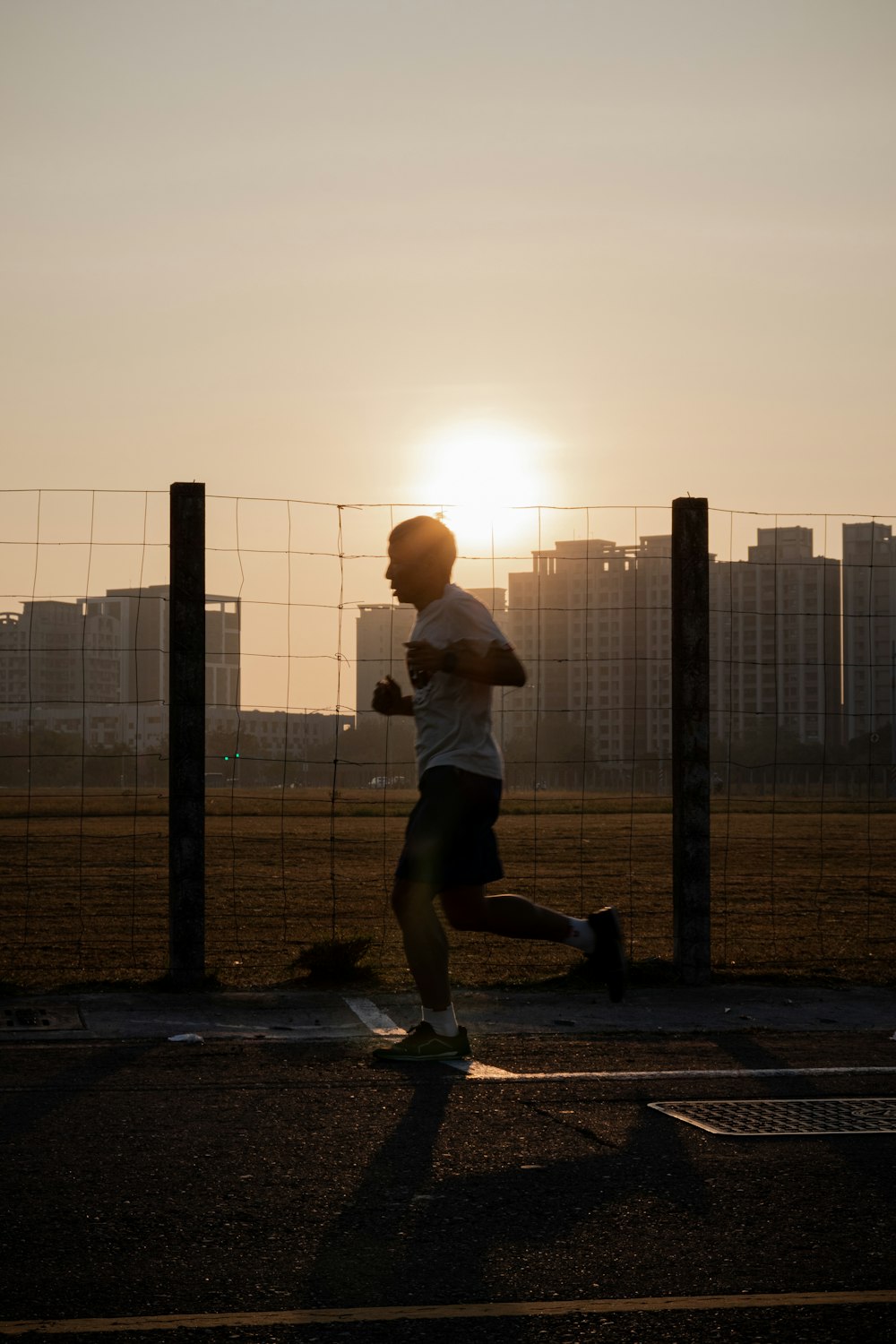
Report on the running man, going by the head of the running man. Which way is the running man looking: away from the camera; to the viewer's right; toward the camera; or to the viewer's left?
to the viewer's left

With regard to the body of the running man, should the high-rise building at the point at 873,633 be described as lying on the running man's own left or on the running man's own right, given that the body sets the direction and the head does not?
on the running man's own right

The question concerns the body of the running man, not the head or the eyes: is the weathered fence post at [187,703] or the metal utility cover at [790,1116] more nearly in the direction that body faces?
the weathered fence post

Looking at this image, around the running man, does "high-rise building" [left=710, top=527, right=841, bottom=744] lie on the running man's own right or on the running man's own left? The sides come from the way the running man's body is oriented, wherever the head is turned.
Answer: on the running man's own right

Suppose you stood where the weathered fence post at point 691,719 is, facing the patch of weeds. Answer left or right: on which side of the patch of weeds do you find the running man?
left

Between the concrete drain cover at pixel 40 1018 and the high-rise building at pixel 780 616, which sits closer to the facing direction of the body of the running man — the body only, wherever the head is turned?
the concrete drain cover

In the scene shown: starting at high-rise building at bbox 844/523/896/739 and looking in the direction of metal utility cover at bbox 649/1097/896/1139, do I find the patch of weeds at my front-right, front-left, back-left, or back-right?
front-right

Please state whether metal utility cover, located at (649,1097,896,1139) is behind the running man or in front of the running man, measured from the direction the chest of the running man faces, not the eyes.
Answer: behind

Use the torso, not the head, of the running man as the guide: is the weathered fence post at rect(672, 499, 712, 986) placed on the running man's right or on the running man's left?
on the running man's right

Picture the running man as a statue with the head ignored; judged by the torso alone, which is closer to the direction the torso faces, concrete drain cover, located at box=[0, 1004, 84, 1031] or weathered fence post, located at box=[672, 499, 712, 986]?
the concrete drain cover

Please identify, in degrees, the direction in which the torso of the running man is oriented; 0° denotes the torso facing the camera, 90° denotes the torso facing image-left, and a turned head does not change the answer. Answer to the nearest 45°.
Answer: approximately 90°

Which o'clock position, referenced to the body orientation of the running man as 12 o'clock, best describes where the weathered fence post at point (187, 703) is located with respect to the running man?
The weathered fence post is roughly at 2 o'clock from the running man.
